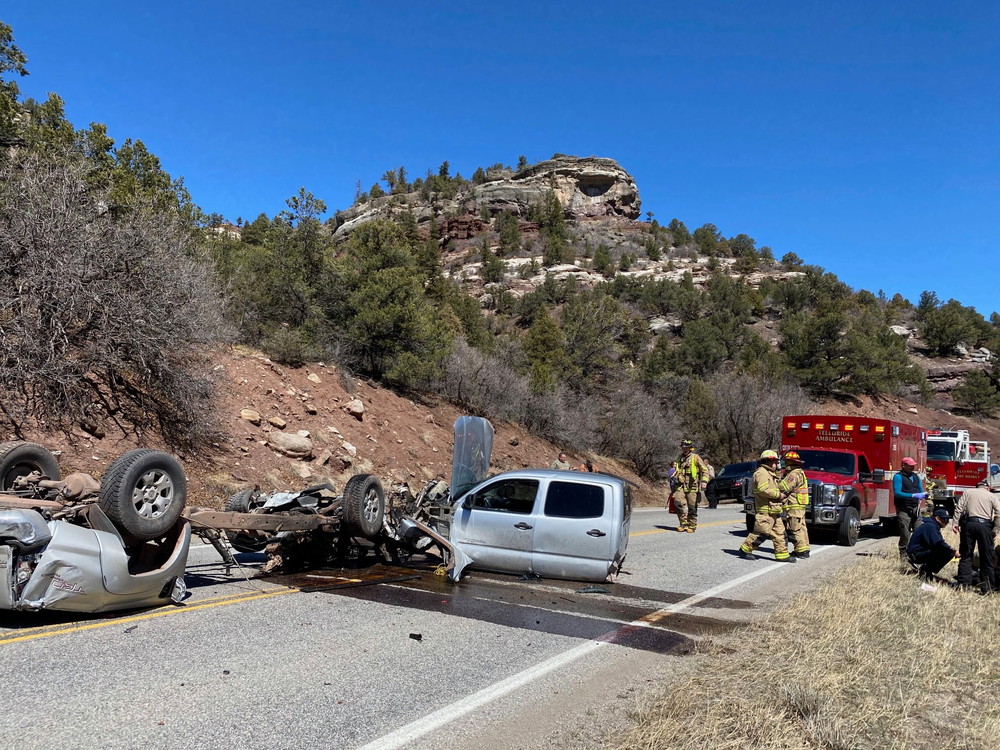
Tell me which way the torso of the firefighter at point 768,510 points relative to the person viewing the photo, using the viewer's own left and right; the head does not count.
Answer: facing to the right of the viewer

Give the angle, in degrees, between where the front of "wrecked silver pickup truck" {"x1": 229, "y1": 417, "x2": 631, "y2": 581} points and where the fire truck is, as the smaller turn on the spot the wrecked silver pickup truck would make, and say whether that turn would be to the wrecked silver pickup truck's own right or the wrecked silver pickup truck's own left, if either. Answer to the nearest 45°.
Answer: approximately 135° to the wrecked silver pickup truck's own right

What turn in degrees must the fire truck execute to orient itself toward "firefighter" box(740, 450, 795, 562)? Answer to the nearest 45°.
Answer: approximately 45° to its left
